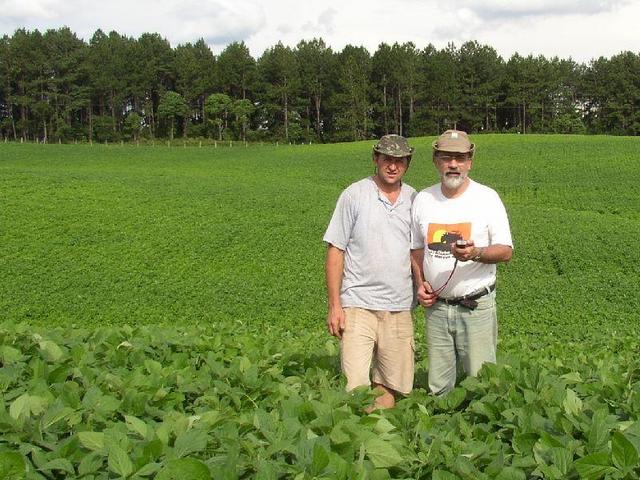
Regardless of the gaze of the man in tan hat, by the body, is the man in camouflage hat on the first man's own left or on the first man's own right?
on the first man's own right

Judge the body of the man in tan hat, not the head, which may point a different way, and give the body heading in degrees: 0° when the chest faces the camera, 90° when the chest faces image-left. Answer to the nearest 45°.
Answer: approximately 0°
